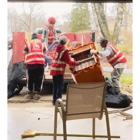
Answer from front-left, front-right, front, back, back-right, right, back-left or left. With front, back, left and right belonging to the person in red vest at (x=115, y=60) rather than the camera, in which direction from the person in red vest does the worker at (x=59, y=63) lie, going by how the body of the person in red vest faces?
front-left

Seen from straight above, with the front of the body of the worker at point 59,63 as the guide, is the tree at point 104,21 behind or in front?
in front

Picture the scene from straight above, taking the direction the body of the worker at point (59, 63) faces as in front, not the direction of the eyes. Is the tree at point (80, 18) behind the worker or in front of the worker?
in front

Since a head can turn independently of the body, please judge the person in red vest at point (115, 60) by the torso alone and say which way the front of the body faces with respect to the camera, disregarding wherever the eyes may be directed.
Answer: to the viewer's left

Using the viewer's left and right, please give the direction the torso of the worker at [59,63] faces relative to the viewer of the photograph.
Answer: facing away from the viewer and to the right of the viewer

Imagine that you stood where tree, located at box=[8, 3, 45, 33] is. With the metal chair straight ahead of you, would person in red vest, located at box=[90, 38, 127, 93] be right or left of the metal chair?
left

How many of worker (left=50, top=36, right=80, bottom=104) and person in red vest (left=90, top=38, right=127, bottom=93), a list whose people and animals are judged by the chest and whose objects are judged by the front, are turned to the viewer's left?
1

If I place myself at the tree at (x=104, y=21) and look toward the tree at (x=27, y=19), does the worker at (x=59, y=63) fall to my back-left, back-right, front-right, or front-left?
front-left

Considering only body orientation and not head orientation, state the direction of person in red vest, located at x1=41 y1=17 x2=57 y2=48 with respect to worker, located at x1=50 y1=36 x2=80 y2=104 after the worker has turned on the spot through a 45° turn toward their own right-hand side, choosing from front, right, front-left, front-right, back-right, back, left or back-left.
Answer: left

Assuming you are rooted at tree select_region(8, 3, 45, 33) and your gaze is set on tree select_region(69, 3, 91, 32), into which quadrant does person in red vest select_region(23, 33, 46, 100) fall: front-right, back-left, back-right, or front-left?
front-right

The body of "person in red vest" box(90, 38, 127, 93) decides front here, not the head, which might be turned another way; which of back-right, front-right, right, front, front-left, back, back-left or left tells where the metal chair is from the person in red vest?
left
